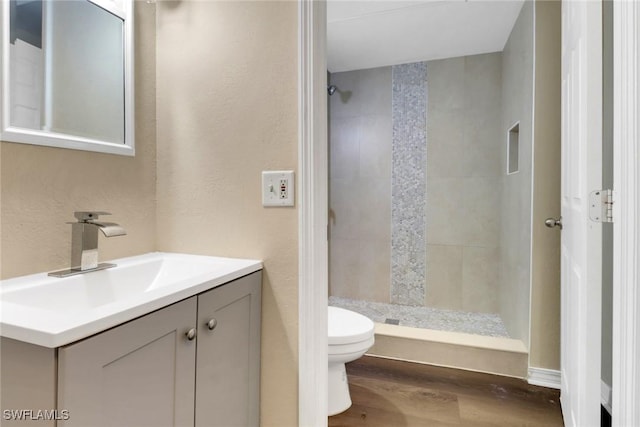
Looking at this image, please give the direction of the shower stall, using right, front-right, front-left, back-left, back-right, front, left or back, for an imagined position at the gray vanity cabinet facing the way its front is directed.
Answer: left

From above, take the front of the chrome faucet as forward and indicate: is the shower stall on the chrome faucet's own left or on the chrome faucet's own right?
on the chrome faucet's own left

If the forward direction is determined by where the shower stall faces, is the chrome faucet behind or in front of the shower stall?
in front

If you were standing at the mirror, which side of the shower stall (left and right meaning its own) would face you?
front

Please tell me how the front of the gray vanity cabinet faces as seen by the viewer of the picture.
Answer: facing the viewer and to the right of the viewer

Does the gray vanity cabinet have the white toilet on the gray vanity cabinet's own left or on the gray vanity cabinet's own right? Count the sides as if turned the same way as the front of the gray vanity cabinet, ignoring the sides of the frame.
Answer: on the gray vanity cabinet's own left

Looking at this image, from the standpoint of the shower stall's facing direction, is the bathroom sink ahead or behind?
ahead

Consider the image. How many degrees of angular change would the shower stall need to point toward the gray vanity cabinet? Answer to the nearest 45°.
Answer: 0° — it already faces it

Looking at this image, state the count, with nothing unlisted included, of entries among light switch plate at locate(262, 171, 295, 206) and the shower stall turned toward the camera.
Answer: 2

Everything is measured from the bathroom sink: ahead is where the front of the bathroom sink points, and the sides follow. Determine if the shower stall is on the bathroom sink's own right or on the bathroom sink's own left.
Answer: on the bathroom sink's own left
